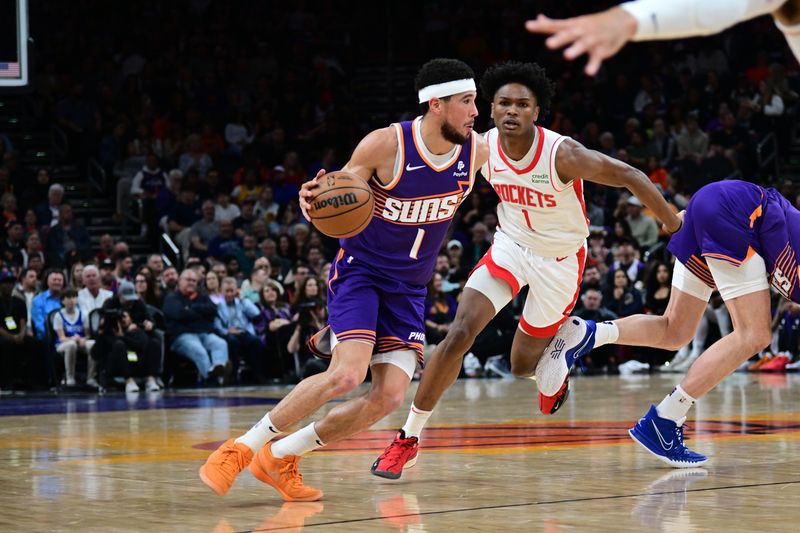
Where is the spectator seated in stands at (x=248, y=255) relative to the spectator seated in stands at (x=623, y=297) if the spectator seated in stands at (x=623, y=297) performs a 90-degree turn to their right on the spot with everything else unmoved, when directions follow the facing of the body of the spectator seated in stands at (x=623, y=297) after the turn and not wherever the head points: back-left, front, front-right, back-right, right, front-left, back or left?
front

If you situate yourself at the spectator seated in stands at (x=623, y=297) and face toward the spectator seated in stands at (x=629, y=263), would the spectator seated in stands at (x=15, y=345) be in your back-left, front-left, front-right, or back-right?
back-left

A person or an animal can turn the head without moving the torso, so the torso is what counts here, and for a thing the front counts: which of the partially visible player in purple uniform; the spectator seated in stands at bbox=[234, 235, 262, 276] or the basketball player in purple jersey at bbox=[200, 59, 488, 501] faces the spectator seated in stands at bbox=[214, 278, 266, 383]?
the spectator seated in stands at bbox=[234, 235, 262, 276]

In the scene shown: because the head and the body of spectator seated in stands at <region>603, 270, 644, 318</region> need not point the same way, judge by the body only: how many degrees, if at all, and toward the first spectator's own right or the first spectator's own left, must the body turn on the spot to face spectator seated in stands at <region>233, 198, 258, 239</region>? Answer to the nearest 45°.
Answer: approximately 90° to the first spectator's own right

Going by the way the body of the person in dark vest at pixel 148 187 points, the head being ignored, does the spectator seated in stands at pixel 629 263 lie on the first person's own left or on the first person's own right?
on the first person's own left

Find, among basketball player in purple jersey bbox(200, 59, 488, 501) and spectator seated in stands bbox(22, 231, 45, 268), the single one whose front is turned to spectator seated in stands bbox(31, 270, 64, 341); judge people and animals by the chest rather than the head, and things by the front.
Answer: spectator seated in stands bbox(22, 231, 45, 268)

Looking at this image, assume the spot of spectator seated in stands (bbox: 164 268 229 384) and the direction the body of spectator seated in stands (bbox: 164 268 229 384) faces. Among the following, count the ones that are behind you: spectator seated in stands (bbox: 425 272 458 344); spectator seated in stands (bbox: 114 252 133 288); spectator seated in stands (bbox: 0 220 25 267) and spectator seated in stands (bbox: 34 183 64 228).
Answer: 3

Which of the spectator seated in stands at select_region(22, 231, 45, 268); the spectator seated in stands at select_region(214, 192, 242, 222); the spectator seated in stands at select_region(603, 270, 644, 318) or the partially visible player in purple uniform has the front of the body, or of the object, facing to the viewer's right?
the partially visible player in purple uniform

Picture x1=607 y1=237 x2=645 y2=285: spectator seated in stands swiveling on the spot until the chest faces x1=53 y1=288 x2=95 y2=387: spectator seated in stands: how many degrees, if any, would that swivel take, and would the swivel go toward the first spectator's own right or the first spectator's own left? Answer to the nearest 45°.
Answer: approximately 45° to the first spectator's own right

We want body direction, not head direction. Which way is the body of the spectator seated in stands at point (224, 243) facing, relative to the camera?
toward the camera

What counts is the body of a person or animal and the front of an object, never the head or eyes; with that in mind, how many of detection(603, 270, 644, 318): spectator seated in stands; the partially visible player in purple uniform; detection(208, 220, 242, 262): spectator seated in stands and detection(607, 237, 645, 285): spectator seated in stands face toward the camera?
3
